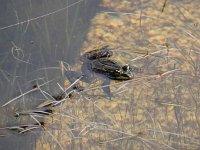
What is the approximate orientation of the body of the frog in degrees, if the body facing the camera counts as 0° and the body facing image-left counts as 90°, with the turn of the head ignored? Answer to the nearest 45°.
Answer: approximately 315°
